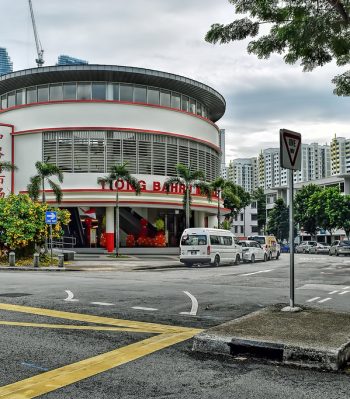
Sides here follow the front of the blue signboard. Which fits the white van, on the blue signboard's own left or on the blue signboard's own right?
on the blue signboard's own left

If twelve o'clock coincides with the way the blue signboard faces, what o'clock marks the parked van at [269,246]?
The parked van is roughly at 8 o'clock from the blue signboard.

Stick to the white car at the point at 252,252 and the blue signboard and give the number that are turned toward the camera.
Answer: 1

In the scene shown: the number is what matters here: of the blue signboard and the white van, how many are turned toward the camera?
1

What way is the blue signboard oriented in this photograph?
toward the camera
